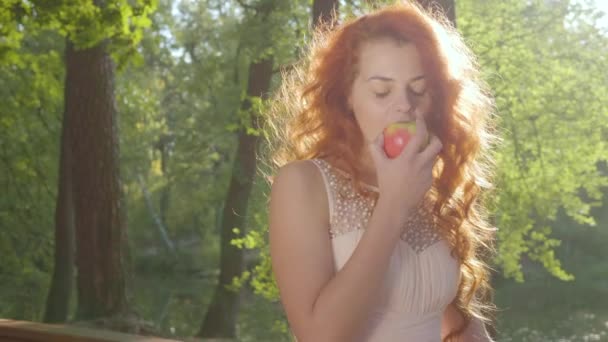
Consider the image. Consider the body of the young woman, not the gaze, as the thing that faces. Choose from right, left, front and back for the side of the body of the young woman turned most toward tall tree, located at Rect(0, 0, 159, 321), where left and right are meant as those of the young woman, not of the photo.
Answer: back

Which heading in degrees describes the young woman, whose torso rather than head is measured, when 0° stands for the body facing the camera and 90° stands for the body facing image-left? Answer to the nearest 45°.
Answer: approximately 315°

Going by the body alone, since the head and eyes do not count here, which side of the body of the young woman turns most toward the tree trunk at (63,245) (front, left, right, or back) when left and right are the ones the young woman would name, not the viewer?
back
